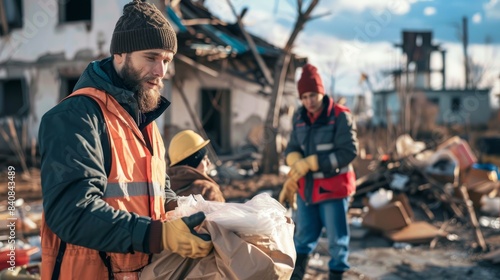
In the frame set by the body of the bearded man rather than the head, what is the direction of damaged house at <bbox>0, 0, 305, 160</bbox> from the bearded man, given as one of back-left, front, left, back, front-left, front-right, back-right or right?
back-left

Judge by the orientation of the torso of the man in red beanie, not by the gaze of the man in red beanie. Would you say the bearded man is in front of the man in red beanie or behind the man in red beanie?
in front

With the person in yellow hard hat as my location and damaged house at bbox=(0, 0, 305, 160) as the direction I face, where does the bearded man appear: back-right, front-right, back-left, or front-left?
back-left

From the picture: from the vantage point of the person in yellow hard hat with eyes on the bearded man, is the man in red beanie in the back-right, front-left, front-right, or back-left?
back-left

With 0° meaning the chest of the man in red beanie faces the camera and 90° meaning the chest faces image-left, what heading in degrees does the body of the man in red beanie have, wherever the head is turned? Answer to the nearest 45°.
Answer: approximately 45°

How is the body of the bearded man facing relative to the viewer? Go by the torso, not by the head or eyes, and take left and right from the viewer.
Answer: facing the viewer and to the right of the viewer

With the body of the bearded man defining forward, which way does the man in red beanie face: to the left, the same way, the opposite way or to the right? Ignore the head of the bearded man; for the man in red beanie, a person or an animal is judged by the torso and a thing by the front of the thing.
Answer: to the right

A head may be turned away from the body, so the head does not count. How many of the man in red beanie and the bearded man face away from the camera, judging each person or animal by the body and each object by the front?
0

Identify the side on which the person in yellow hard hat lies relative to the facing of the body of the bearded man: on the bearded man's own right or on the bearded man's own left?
on the bearded man's own left

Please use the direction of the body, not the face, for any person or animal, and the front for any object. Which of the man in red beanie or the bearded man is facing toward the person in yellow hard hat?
the man in red beanie

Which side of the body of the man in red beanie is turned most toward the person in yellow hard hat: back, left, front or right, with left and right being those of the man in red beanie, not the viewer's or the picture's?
front
